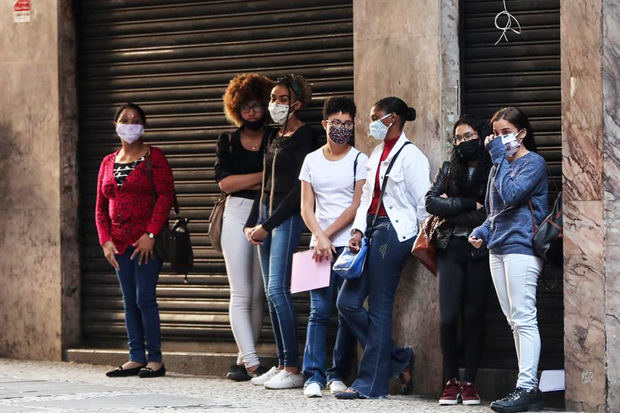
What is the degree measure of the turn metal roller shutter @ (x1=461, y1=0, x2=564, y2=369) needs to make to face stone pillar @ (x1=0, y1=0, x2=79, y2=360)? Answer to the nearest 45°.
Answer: approximately 90° to its right

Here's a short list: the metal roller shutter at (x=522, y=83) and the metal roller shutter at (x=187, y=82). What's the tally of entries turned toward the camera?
2

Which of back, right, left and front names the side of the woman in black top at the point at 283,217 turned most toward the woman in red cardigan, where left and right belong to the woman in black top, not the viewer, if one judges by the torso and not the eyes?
right

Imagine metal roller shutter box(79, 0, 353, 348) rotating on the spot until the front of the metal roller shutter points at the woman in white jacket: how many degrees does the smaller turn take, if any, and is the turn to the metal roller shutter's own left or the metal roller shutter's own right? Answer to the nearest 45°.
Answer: approximately 45° to the metal roller shutter's own left

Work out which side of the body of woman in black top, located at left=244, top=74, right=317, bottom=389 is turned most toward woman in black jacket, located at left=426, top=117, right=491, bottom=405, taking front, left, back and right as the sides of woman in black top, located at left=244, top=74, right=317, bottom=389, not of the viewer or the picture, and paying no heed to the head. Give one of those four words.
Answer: left

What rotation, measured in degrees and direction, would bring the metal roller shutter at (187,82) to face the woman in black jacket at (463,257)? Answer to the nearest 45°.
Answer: approximately 45° to its left

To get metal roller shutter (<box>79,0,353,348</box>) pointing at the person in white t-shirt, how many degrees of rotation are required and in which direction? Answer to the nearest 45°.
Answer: approximately 45° to its left

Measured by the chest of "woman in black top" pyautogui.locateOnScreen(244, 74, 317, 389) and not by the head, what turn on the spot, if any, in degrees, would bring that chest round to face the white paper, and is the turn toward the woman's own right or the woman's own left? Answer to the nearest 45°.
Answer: approximately 90° to the woman's own left

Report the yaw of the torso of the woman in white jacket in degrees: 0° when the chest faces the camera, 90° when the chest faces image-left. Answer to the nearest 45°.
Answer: approximately 45°

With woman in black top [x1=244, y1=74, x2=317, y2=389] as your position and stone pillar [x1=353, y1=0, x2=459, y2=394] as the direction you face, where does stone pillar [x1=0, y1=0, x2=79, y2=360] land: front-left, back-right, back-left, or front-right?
back-left
